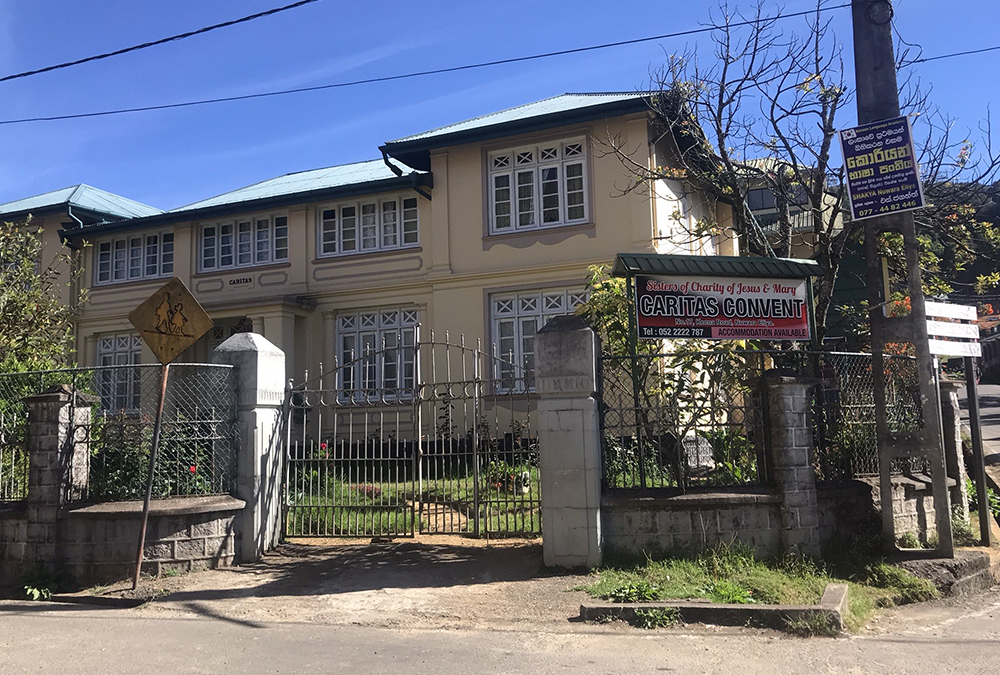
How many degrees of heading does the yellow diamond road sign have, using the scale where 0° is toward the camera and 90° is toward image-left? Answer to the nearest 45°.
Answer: approximately 0°

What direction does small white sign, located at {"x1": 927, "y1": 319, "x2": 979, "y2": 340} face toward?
toward the camera

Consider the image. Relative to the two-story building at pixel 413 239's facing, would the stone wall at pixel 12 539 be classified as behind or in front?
in front

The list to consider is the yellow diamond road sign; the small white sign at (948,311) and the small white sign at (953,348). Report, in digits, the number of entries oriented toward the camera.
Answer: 3

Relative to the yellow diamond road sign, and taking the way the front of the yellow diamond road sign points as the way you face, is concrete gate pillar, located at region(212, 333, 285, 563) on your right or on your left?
on your left

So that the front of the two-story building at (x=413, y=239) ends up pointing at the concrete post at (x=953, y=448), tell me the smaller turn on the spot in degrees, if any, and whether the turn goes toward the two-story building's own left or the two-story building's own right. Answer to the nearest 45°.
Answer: approximately 90° to the two-story building's own left

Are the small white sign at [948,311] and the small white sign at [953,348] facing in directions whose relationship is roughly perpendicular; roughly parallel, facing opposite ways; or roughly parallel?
roughly parallel

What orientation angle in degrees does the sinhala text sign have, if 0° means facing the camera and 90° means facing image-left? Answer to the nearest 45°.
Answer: approximately 0°

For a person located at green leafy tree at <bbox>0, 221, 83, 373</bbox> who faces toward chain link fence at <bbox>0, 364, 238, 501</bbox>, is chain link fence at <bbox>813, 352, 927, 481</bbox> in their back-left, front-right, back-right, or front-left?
front-left

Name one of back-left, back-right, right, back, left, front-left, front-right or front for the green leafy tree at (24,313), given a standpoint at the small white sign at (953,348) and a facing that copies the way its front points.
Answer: right

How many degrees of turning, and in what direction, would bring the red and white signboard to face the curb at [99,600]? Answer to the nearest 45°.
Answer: approximately 90° to its right

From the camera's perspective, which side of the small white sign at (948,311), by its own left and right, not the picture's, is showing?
front

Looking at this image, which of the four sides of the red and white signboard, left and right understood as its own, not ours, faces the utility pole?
left

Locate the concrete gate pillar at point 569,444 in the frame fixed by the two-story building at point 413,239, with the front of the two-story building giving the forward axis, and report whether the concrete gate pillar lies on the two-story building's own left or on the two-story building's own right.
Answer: on the two-story building's own left

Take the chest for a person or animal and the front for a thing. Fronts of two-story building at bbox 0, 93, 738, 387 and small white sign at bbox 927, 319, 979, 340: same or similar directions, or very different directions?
same or similar directions
